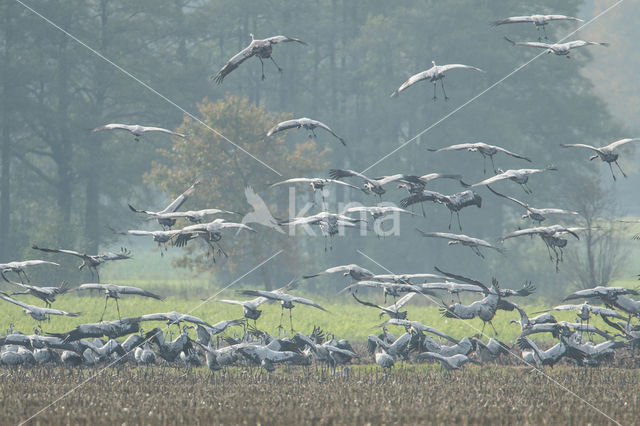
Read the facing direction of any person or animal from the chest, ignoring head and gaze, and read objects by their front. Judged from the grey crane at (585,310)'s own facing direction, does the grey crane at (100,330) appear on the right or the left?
on its left

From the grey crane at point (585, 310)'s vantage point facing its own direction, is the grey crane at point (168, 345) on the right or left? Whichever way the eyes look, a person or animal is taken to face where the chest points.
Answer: on its left

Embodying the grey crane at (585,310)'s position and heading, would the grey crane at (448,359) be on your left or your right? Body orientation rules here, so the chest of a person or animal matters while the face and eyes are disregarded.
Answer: on your left

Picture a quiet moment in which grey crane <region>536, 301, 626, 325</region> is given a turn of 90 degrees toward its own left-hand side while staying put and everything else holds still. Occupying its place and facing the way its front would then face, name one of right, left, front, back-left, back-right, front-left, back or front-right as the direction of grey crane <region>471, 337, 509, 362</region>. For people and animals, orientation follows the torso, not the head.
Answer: front
